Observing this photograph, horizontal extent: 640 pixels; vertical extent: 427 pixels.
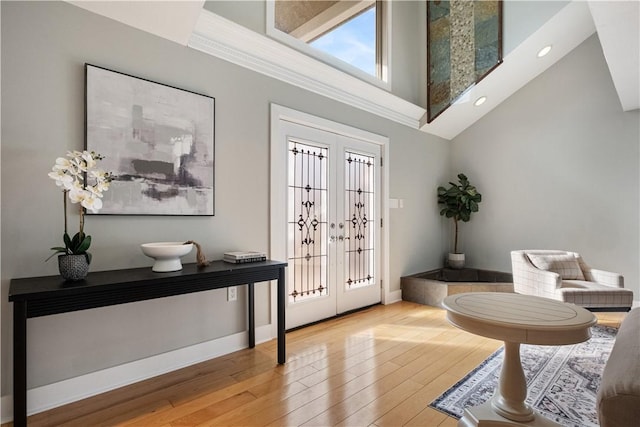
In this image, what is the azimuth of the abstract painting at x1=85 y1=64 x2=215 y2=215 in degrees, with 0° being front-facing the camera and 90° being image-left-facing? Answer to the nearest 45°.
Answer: approximately 315°

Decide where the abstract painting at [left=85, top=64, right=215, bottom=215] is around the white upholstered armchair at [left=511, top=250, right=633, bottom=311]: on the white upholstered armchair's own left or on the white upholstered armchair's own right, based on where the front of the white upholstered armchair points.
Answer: on the white upholstered armchair's own right

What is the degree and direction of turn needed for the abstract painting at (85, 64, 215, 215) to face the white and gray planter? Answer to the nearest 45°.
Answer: approximately 45° to its left

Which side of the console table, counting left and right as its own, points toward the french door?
left

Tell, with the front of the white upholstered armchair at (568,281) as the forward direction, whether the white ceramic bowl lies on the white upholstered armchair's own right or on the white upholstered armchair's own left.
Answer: on the white upholstered armchair's own right

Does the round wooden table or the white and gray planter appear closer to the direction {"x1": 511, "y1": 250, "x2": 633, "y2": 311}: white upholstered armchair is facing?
the round wooden table
